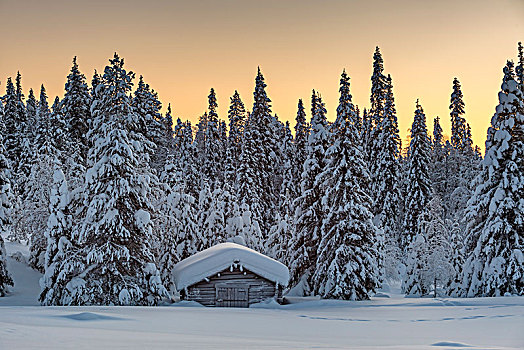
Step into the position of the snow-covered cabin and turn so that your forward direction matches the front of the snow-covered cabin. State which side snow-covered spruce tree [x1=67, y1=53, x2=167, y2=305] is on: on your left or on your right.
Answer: on your right

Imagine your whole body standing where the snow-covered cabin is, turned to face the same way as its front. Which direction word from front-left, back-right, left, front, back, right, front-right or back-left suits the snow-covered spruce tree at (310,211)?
back-left

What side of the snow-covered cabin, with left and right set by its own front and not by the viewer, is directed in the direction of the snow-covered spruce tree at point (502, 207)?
left

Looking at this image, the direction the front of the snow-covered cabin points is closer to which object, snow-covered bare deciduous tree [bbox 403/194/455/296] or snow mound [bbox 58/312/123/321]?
the snow mound

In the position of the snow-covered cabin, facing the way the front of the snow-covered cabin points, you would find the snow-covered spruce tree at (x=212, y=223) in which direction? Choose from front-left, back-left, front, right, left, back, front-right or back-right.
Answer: back

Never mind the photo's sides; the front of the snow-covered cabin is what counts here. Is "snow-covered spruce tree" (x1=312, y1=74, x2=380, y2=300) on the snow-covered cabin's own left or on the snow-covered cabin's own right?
on the snow-covered cabin's own left

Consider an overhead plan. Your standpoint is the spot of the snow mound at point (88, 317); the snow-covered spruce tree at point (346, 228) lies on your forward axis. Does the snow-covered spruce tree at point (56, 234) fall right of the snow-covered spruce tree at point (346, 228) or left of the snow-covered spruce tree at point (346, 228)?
left

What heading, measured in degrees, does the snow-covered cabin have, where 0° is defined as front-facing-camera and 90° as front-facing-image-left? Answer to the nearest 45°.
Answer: approximately 0°

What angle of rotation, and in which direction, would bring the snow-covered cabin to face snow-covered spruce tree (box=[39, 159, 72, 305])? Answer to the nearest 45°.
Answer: approximately 90° to its right

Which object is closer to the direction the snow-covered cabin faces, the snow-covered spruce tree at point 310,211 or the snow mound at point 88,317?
the snow mound

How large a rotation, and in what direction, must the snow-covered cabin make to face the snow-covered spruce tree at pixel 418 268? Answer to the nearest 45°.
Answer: approximately 135° to its left
